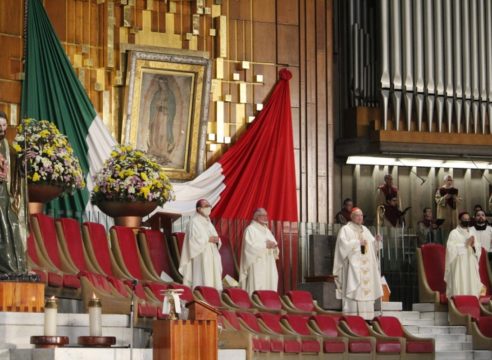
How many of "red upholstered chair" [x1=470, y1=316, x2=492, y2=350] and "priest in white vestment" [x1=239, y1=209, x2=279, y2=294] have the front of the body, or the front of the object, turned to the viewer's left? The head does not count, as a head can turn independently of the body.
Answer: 0

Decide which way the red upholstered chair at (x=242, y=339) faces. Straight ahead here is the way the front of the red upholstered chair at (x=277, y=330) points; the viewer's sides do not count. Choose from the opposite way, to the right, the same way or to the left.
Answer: the same way

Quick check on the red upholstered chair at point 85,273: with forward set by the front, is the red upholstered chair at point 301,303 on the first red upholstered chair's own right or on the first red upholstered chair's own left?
on the first red upholstered chair's own left

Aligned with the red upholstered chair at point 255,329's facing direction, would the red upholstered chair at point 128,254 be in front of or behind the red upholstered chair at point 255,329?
behind

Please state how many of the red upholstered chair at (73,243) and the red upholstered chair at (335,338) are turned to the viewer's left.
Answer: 0

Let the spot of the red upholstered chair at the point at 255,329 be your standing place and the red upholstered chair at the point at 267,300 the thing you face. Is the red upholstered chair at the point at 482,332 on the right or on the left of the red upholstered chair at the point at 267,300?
right

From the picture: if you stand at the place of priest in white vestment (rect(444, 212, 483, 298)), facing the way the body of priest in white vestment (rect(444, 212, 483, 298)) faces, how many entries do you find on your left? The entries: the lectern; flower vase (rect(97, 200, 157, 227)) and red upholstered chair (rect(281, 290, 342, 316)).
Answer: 0

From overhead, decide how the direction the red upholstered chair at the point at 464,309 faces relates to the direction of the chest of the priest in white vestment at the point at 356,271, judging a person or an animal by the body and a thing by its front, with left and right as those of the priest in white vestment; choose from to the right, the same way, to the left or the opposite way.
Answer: the same way

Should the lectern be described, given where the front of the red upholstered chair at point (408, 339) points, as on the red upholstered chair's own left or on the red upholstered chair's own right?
on the red upholstered chair's own right

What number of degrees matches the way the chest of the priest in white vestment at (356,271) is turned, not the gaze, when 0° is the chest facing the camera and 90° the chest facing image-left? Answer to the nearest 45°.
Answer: approximately 315°

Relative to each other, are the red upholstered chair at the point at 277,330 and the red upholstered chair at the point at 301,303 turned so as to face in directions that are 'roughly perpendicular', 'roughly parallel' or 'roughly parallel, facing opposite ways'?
roughly parallel

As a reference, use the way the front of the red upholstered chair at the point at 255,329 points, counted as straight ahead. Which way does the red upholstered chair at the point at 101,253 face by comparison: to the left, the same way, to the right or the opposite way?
the same way

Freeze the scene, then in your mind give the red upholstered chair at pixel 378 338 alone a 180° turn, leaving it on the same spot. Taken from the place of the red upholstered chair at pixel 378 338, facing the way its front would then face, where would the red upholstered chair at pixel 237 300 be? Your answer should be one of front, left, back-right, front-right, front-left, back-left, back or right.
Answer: front-left
